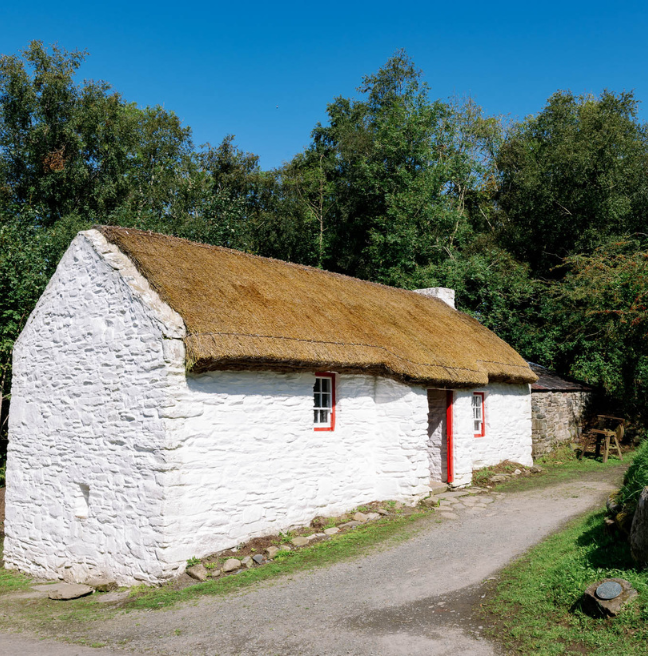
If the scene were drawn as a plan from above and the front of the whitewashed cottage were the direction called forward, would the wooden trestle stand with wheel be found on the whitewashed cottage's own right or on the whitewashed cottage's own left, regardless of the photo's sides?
on the whitewashed cottage's own left

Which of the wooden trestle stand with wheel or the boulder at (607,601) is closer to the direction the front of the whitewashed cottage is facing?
the boulder

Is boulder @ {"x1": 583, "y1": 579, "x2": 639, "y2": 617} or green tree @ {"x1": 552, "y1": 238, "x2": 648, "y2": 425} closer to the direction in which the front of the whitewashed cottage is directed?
the boulder

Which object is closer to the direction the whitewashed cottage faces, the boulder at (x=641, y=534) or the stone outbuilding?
the boulder

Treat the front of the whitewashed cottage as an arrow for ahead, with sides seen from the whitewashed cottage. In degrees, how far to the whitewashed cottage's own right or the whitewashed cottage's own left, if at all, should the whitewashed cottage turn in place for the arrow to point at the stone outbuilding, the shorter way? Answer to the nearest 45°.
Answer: approximately 90° to the whitewashed cottage's own left
